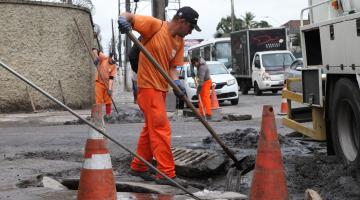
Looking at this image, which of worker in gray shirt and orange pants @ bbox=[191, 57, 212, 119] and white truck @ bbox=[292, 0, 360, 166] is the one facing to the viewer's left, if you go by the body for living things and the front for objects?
the worker in gray shirt and orange pants

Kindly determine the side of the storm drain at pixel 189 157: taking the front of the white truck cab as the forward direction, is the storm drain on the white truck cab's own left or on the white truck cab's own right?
on the white truck cab's own right

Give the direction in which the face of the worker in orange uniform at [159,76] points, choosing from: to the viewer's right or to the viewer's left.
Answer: to the viewer's right

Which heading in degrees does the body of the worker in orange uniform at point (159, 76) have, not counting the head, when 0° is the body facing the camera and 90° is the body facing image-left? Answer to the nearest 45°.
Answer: approximately 315°

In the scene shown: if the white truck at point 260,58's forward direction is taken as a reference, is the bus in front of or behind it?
behind

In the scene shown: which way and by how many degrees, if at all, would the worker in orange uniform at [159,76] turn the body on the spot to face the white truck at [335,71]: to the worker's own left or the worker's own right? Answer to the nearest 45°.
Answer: approximately 45° to the worker's own left

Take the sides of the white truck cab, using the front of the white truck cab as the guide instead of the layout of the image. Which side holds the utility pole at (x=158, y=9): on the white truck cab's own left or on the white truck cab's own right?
on the white truck cab's own right

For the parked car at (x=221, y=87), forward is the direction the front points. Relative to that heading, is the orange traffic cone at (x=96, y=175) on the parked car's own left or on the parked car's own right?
on the parked car's own right
